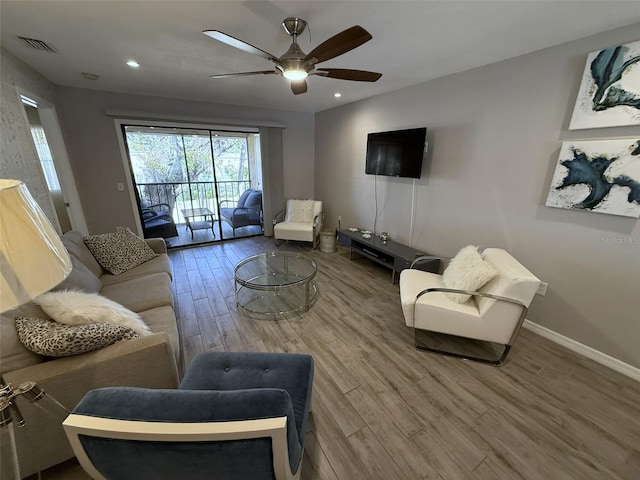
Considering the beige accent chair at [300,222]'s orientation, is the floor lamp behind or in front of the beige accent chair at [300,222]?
in front

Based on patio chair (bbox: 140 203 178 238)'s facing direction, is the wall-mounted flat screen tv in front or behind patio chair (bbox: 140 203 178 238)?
in front

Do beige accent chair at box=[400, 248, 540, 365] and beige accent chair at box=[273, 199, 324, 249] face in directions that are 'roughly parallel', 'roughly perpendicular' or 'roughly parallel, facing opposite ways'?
roughly perpendicular

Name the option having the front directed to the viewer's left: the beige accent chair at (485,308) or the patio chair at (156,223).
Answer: the beige accent chair

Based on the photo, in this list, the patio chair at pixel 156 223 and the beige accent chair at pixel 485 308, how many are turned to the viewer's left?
1

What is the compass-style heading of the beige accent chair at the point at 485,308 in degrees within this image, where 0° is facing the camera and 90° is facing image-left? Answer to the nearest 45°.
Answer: approximately 90°

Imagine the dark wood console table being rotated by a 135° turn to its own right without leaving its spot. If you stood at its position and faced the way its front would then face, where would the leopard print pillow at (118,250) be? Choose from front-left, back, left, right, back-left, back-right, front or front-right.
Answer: back-left

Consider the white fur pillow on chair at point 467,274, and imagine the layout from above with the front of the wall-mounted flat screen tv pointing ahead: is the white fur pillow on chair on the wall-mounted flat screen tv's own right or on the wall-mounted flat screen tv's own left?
on the wall-mounted flat screen tv's own left

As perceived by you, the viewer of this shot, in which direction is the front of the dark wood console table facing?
facing the viewer and to the left of the viewer
